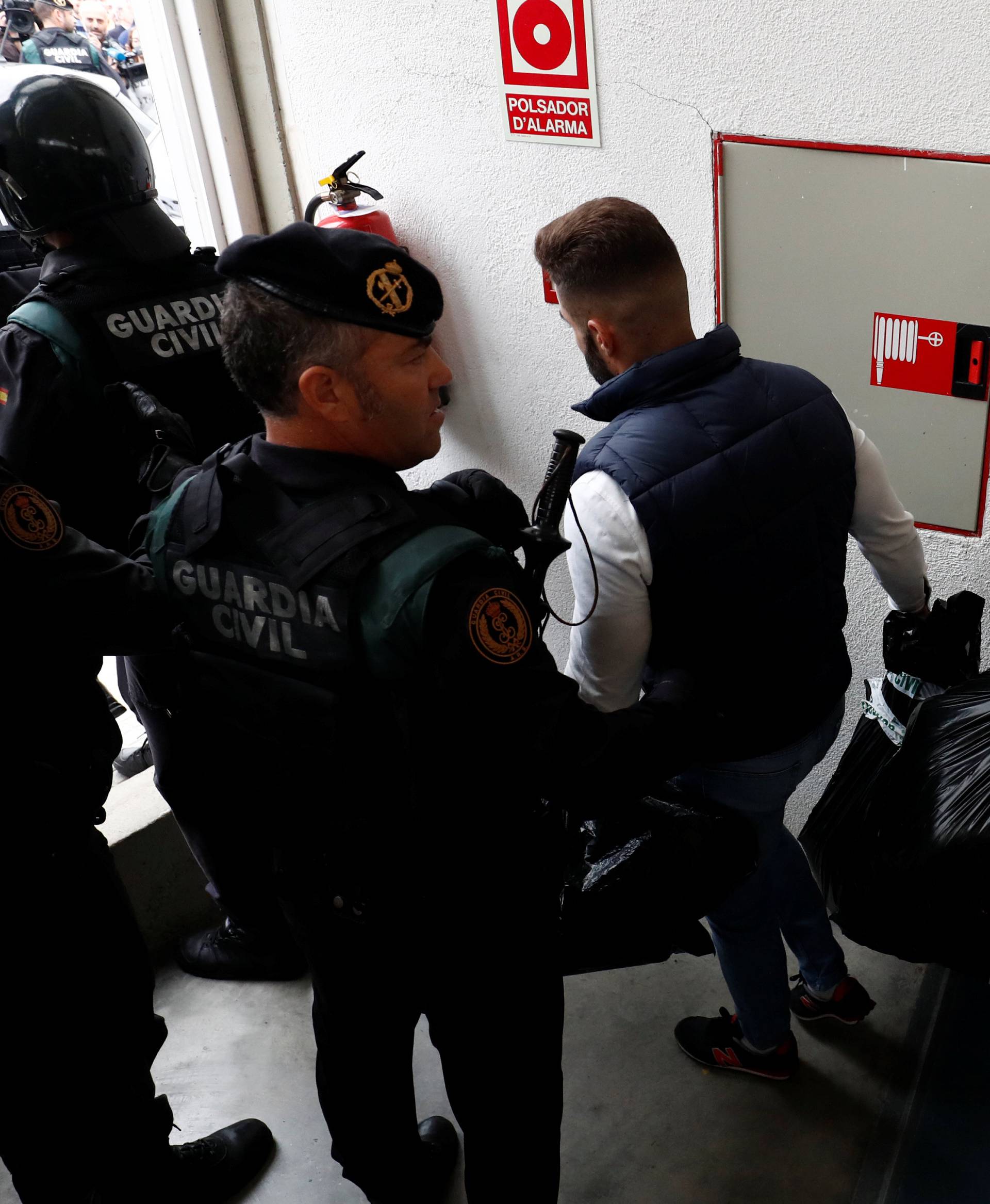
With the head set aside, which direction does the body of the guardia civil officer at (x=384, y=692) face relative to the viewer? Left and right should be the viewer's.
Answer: facing away from the viewer and to the right of the viewer

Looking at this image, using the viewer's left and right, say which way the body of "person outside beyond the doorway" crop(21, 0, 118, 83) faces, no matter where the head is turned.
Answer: facing away from the viewer

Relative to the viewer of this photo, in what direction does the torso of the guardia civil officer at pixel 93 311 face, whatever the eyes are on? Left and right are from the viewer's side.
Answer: facing away from the viewer and to the left of the viewer

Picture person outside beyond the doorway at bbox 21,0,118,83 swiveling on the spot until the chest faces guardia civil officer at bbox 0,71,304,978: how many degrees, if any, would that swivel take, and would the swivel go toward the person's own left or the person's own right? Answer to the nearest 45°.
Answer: approximately 180°

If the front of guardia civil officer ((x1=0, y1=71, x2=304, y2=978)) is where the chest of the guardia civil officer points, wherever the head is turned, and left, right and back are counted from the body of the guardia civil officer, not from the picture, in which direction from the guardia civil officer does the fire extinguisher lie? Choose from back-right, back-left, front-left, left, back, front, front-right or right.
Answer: right

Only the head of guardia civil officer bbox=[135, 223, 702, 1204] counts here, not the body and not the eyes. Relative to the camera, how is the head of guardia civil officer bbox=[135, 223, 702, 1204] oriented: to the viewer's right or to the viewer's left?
to the viewer's right
